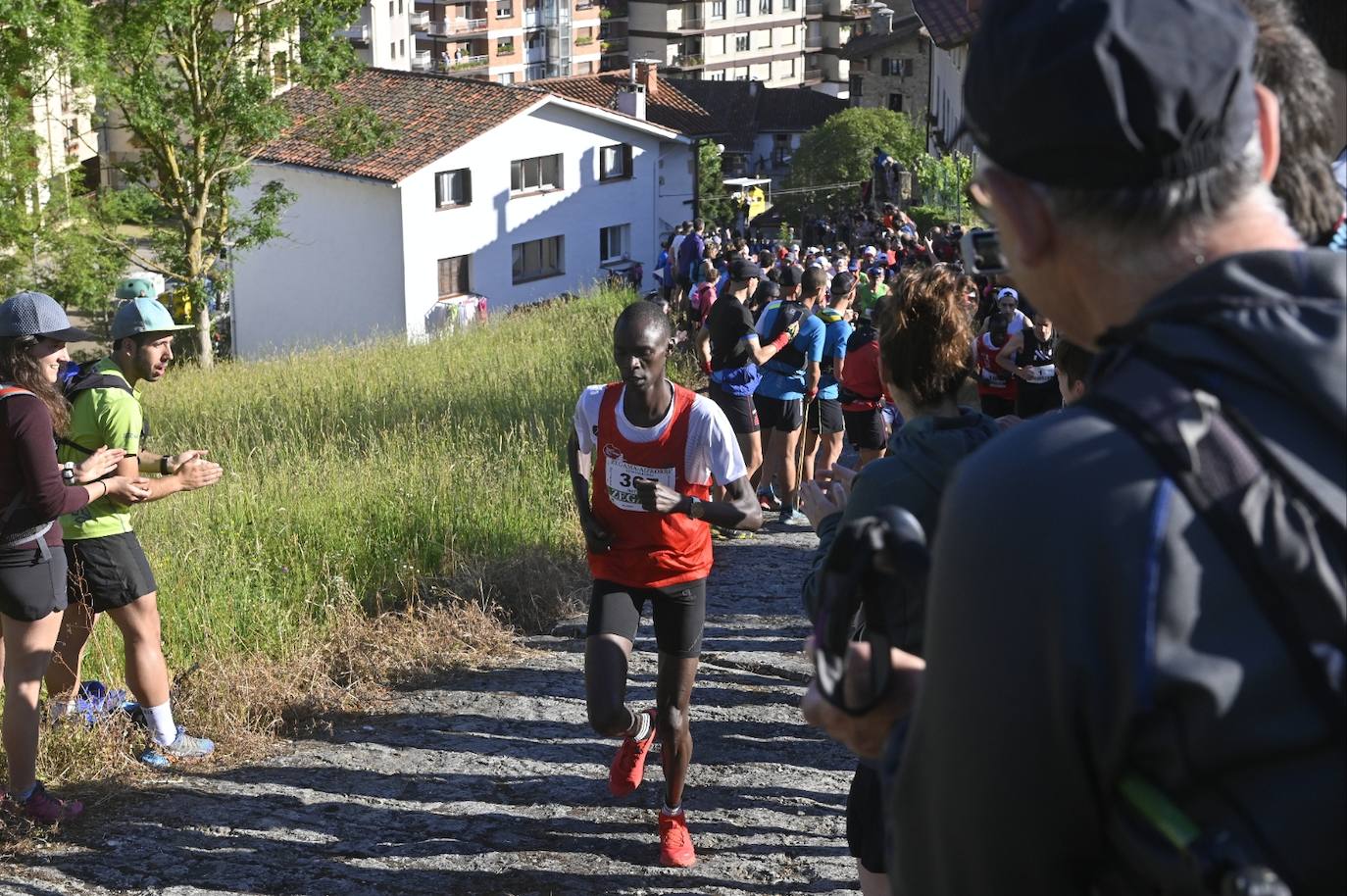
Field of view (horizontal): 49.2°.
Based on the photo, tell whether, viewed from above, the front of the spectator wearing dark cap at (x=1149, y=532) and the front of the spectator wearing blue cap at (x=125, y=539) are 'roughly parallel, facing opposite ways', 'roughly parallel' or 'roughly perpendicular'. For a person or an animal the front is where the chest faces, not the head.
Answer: roughly perpendicular

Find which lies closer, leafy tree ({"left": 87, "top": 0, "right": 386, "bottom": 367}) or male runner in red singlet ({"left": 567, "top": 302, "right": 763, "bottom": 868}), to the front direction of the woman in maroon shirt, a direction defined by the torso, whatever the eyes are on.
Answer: the male runner in red singlet

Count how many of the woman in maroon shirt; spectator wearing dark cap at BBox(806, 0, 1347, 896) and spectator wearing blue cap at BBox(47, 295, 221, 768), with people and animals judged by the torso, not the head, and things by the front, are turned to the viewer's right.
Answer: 2

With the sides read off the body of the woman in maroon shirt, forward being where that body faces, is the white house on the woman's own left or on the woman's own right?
on the woman's own left

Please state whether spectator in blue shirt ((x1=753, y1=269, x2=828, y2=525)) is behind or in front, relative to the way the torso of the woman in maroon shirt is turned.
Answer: in front

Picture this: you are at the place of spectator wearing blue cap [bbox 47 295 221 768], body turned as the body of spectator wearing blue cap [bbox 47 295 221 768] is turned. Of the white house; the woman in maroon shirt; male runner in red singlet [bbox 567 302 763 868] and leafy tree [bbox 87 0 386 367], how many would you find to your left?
2

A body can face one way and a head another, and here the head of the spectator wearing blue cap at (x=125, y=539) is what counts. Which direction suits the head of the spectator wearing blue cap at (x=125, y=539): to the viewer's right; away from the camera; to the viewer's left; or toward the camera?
to the viewer's right

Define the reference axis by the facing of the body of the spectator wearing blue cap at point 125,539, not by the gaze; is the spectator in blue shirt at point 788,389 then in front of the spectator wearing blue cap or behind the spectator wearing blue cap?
in front

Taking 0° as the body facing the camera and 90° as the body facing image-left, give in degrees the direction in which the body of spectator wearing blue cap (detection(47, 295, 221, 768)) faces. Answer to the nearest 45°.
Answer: approximately 270°

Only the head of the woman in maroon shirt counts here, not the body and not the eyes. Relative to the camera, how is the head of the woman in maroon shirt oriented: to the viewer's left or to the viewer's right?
to the viewer's right
